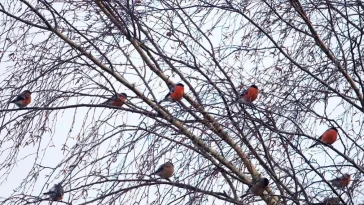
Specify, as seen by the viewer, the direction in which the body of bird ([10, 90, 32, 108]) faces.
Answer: to the viewer's right

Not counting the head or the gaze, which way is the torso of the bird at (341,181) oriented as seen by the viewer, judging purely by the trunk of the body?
to the viewer's right

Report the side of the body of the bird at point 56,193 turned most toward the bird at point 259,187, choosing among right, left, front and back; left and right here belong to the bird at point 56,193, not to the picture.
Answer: front
